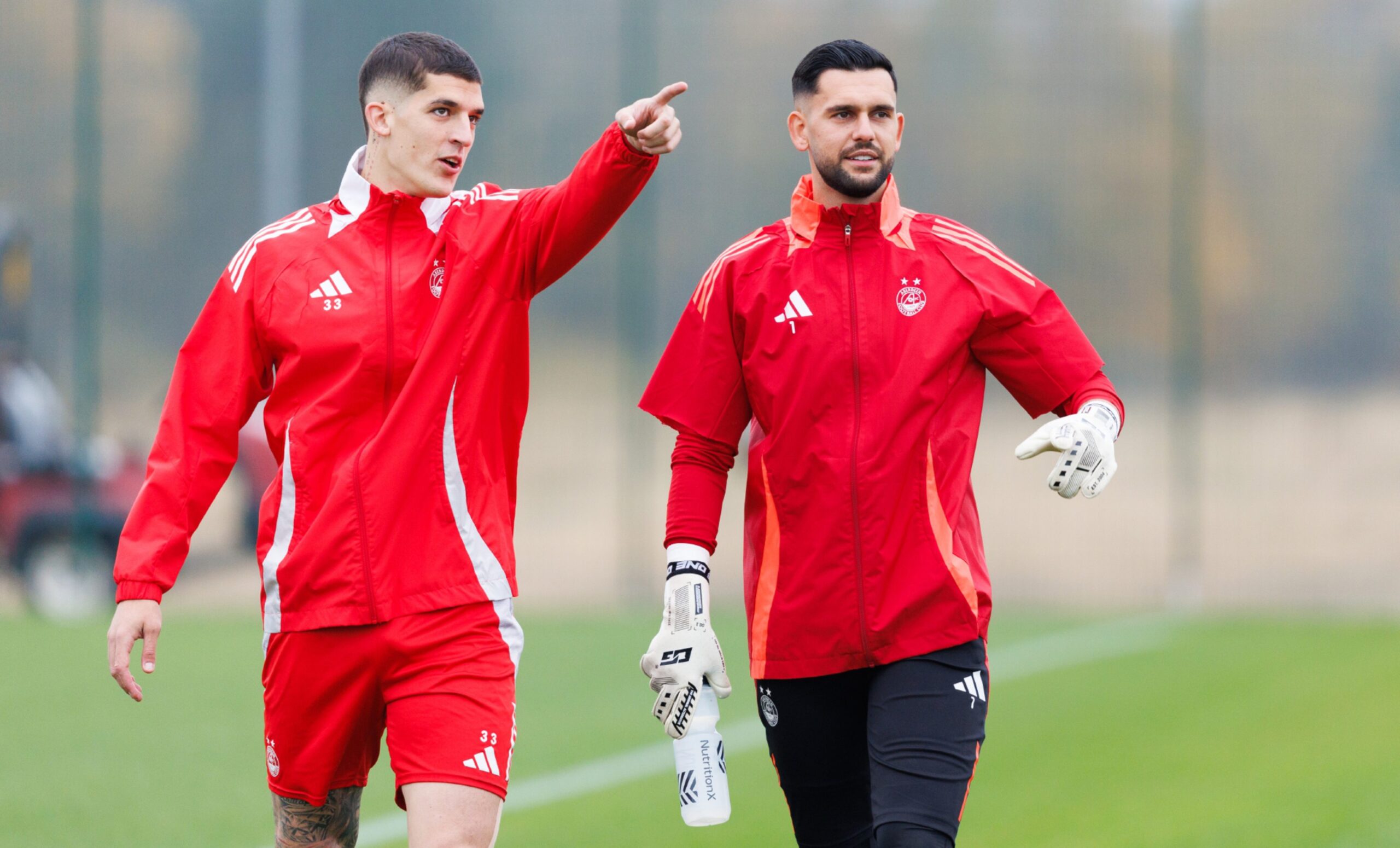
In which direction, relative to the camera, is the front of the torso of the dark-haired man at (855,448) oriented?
toward the camera

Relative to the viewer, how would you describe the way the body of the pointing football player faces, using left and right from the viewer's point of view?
facing the viewer

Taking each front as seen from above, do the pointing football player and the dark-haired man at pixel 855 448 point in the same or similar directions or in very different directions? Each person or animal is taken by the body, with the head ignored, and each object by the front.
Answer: same or similar directions

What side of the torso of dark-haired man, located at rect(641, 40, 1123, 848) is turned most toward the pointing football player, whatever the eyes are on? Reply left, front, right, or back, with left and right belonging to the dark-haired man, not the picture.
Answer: right

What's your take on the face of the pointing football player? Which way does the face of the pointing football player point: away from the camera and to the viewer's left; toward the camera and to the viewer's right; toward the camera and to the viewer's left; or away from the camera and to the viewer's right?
toward the camera and to the viewer's right

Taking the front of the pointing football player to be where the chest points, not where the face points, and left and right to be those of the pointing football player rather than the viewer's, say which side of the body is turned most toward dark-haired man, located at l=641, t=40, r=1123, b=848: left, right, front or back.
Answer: left

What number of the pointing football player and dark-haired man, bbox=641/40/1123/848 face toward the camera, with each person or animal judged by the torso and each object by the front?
2
